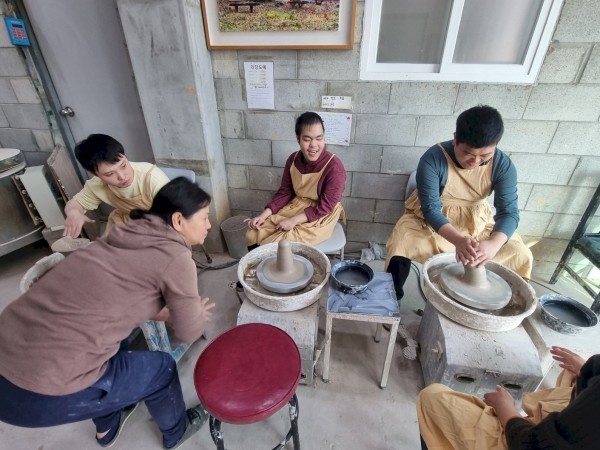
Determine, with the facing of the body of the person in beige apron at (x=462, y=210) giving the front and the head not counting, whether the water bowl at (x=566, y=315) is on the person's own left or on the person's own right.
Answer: on the person's own left

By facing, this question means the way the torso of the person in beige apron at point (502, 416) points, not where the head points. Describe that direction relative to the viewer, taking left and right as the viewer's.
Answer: facing away from the viewer and to the left of the viewer

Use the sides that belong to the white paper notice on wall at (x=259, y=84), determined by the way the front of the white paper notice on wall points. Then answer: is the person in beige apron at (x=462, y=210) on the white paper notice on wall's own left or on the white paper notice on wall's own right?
on the white paper notice on wall's own left

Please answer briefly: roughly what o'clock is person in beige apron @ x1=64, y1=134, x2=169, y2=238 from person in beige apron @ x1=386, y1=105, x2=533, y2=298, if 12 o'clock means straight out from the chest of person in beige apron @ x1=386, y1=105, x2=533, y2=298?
person in beige apron @ x1=64, y1=134, x2=169, y2=238 is roughly at 2 o'clock from person in beige apron @ x1=386, y1=105, x2=533, y2=298.

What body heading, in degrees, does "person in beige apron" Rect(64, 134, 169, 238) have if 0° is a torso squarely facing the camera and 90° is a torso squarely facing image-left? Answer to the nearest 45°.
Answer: approximately 0°
